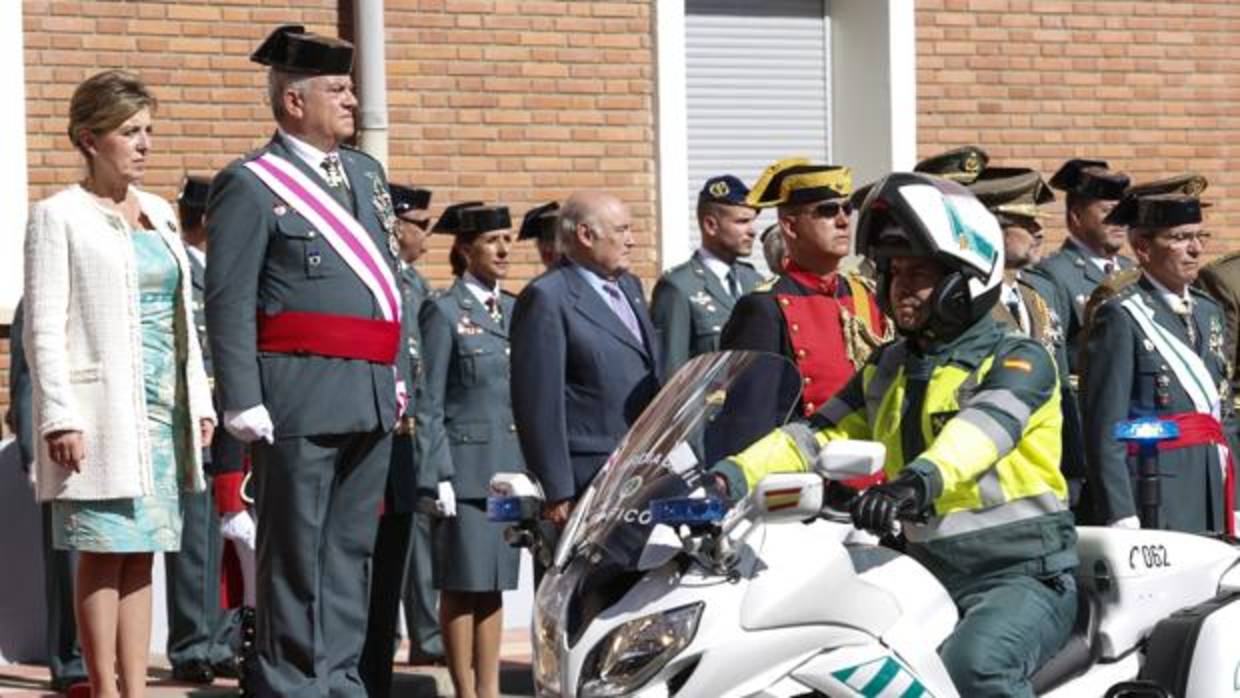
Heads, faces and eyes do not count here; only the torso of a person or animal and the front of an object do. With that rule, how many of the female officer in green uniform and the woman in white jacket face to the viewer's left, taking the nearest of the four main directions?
0

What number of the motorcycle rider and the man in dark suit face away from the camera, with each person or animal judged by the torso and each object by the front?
0

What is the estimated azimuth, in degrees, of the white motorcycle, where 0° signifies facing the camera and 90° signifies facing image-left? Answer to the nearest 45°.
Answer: approximately 45°

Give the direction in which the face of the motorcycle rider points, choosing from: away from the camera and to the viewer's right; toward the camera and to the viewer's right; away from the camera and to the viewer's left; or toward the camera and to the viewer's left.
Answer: toward the camera and to the viewer's left

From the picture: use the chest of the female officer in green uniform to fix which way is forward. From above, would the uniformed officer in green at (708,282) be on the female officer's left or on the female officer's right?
on the female officer's left

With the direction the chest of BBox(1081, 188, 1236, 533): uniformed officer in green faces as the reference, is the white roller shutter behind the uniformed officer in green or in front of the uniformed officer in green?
behind

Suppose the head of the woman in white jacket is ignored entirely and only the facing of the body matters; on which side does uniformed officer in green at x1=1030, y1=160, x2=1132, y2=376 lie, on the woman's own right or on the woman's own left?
on the woman's own left

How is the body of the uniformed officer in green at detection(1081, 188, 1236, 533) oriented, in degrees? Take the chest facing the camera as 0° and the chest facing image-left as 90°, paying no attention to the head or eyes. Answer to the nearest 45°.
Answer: approximately 315°

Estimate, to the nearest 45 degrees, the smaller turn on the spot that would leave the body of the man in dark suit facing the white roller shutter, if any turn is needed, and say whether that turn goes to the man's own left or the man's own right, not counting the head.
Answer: approximately 135° to the man's own left

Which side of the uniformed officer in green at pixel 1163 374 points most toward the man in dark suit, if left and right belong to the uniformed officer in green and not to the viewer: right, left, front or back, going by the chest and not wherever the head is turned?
right

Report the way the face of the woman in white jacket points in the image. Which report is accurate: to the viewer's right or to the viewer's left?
to the viewer's right

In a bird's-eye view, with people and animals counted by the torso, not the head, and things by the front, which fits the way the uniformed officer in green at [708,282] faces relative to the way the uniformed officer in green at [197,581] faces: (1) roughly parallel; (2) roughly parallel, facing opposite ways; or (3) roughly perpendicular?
roughly parallel

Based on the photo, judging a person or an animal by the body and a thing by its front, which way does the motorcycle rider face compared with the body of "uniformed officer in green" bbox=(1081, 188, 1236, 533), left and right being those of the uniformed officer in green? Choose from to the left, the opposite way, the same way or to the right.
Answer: to the right

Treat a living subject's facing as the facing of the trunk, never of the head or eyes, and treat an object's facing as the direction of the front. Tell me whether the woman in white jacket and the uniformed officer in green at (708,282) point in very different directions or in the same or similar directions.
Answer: same or similar directions

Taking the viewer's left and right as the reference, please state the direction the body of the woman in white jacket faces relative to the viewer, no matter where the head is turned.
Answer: facing the viewer and to the right of the viewer

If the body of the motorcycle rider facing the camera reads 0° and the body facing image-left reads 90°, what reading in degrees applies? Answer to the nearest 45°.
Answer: approximately 45°
